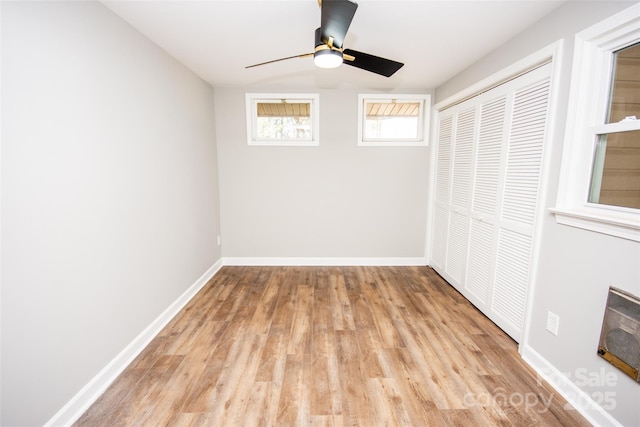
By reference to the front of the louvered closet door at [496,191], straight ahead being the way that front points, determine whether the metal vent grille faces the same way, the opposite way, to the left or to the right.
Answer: the same way

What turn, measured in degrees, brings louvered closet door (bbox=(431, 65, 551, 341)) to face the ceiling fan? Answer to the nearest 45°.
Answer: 0° — it already faces it

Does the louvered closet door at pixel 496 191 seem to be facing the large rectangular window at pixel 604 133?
no

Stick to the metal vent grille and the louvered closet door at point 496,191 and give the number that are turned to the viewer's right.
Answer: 0

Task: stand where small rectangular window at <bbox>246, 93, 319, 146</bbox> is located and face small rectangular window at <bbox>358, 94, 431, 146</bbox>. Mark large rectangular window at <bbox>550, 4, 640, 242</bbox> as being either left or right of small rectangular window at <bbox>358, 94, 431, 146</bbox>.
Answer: right

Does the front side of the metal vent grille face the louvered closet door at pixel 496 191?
no

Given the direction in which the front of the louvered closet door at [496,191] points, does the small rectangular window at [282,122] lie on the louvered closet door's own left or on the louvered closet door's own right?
on the louvered closet door's own right

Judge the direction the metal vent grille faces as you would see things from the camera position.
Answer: facing the viewer and to the left of the viewer

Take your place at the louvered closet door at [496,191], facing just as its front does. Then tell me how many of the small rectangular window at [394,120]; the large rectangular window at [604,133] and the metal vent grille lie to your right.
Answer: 1
